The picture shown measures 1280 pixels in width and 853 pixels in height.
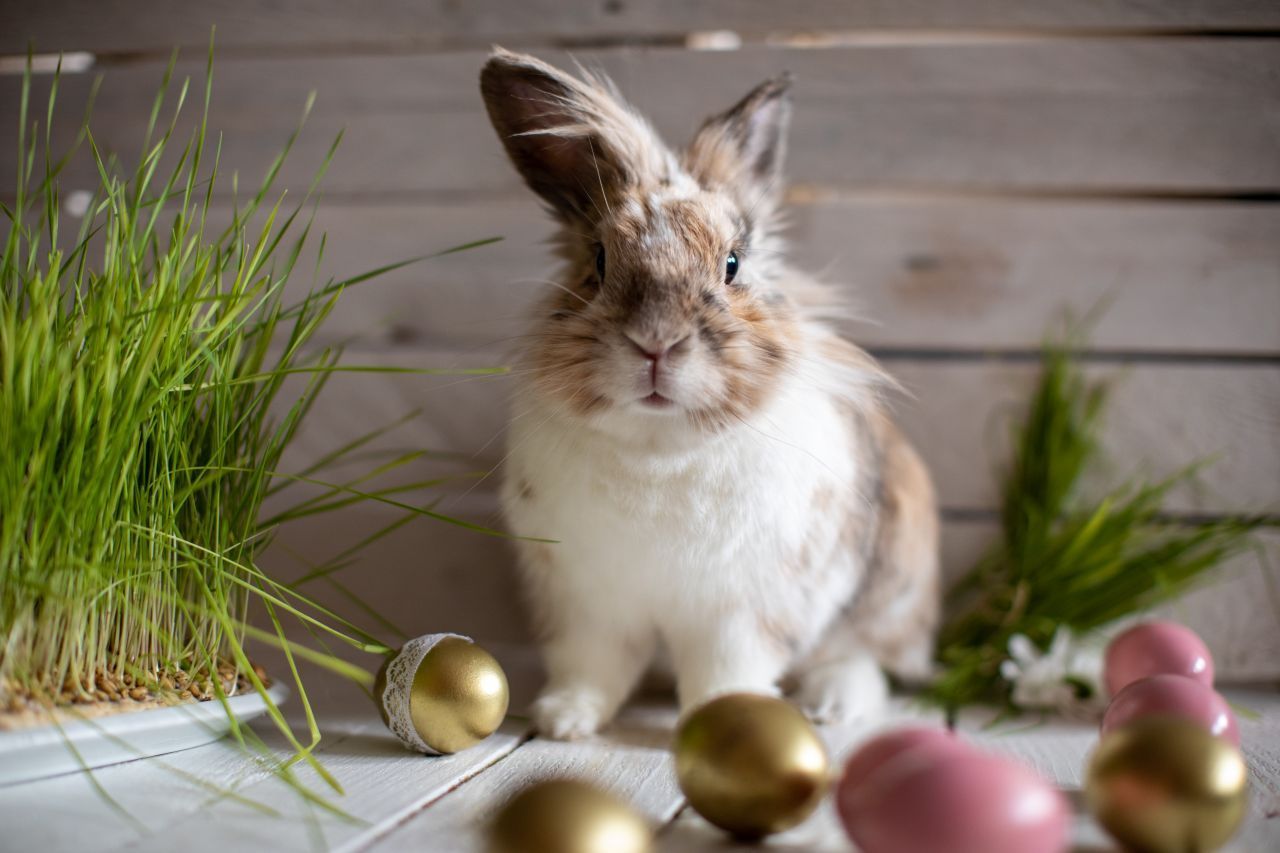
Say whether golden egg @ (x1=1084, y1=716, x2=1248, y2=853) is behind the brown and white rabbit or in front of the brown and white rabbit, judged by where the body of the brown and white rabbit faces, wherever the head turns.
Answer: in front

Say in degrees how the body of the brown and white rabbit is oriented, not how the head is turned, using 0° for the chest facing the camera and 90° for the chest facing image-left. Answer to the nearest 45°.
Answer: approximately 0°

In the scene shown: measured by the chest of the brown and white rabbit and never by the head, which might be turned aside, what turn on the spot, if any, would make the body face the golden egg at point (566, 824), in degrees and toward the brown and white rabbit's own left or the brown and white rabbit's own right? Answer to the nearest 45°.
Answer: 0° — it already faces it

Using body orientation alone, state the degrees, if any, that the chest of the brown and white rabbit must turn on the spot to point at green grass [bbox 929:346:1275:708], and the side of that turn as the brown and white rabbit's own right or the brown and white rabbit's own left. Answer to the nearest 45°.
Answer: approximately 135° to the brown and white rabbit's own left
